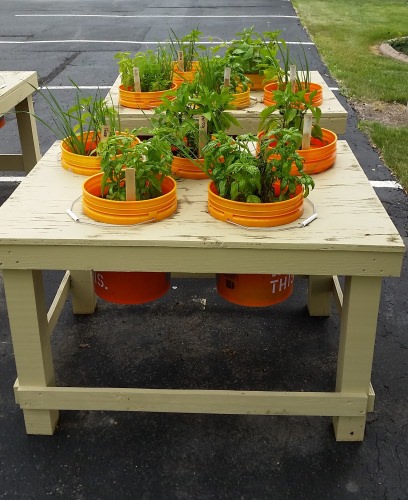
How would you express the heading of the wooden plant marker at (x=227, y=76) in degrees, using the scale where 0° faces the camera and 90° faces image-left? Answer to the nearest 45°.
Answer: approximately 0°

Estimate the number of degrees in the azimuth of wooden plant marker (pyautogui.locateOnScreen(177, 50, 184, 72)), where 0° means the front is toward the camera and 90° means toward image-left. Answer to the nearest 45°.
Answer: approximately 0°

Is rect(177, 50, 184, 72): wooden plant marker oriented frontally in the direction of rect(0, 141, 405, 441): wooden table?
yes

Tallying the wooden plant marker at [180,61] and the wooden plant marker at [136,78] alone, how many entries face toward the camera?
2

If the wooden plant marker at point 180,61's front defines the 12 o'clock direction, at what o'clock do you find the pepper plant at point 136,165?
The pepper plant is roughly at 12 o'clock from the wooden plant marker.

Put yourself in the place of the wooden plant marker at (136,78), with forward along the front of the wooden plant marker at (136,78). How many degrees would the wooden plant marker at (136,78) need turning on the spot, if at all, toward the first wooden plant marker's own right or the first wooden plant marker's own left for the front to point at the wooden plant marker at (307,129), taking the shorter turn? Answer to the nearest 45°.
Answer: approximately 45° to the first wooden plant marker's own left
